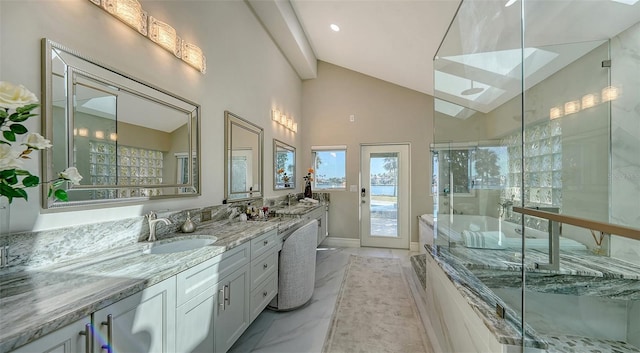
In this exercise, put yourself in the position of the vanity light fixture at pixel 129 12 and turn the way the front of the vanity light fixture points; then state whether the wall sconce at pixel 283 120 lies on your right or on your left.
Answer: on your left

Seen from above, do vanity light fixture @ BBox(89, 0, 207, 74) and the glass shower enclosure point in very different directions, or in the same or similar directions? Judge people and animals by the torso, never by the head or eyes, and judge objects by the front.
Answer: very different directions

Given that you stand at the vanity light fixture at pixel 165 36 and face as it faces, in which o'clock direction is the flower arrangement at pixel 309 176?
The flower arrangement is roughly at 9 o'clock from the vanity light fixture.

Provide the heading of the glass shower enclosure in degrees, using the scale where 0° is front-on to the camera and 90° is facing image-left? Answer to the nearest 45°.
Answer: approximately 45°

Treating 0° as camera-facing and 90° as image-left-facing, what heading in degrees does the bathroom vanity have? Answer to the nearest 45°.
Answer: approximately 315°

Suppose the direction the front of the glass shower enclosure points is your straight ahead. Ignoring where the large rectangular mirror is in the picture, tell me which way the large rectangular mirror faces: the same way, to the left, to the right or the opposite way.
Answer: the opposite way

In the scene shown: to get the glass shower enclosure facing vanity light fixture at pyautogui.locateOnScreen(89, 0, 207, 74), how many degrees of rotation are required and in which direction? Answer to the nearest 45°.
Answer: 0° — it already faces it

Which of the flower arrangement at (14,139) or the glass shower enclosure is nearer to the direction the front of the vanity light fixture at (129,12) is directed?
the glass shower enclosure

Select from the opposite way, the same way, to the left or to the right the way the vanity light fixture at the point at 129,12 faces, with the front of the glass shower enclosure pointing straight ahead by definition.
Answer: the opposite way

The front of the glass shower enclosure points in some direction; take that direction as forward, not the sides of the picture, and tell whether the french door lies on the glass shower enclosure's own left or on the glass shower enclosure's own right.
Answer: on the glass shower enclosure's own right

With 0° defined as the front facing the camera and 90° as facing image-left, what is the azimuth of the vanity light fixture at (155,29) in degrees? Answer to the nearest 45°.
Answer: approximately 315°
